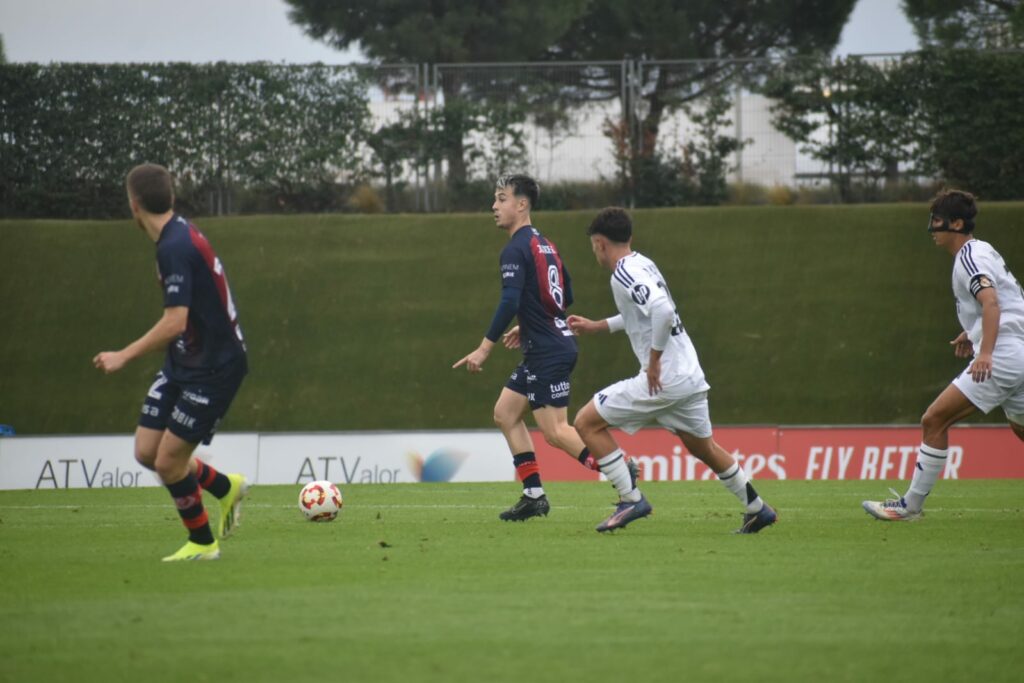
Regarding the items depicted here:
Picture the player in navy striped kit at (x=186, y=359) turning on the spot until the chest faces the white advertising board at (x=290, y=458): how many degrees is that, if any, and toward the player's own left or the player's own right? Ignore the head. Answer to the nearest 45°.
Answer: approximately 45° to the player's own right

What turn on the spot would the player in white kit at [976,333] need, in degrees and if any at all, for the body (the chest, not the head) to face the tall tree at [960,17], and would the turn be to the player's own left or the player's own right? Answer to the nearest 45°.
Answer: approximately 90° to the player's own right

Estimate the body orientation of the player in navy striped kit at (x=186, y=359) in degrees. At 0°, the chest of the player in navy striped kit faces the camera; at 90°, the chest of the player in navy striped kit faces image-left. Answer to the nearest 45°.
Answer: approximately 135°

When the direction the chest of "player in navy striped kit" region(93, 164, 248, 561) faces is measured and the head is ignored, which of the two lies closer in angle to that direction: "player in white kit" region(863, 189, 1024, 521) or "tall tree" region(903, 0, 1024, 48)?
the tall tree

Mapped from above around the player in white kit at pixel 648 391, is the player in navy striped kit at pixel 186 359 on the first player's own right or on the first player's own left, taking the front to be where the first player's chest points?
on the first player's own left

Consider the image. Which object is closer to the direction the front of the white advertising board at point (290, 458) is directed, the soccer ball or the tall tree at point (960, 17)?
the soccer ball

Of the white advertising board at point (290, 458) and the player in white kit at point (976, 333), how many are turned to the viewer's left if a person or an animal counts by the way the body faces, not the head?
1

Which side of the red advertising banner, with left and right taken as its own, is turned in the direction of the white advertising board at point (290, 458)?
right

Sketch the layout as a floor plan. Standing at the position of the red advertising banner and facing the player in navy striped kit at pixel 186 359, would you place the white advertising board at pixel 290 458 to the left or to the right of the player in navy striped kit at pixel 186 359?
right

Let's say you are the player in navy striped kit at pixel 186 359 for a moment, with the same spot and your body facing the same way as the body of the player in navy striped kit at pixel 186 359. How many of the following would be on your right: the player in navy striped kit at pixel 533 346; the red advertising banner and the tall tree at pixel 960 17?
3

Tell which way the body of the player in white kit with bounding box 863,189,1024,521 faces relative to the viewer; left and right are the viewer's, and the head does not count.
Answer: facing to the left of the viewer

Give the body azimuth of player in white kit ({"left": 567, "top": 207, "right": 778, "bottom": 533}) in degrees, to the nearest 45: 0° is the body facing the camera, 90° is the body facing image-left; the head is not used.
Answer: approximately 135°

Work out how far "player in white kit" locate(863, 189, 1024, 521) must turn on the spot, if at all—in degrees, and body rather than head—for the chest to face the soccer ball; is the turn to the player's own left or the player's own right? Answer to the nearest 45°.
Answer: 0° — they already face it

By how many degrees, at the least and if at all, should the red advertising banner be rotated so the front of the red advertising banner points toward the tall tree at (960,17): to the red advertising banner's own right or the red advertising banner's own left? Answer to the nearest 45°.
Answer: approximately 180°

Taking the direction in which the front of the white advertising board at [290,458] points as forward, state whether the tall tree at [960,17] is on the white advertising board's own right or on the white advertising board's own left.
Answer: on the white advertising board's own left

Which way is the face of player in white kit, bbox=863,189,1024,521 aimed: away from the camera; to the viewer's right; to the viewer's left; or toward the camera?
to the viewer's left
